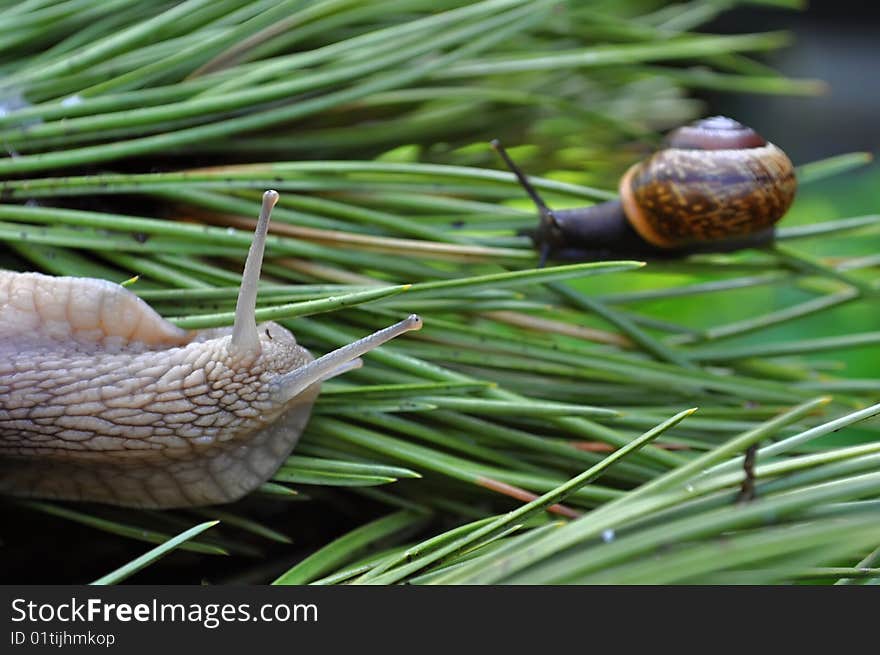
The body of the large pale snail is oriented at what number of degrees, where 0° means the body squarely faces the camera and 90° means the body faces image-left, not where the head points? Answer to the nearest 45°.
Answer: approximately 270°

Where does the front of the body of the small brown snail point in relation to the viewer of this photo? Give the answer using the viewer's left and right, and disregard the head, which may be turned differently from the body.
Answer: facing to the left of the viewer

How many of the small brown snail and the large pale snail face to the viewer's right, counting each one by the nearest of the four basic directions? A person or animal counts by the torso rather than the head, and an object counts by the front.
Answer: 1
